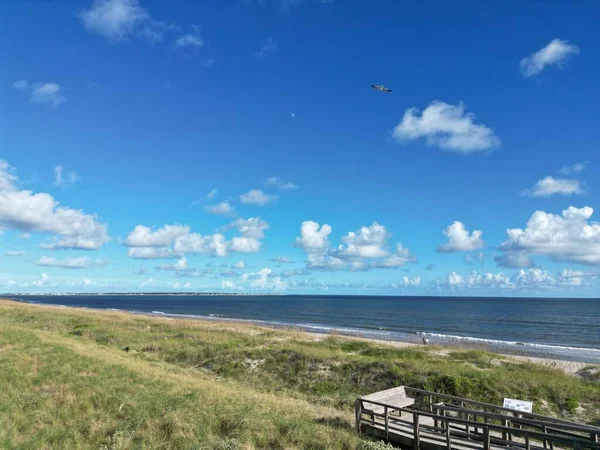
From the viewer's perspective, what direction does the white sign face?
toward the camera

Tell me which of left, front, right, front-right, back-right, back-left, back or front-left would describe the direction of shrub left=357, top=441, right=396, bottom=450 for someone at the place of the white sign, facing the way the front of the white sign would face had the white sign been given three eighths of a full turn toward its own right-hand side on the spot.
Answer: left
